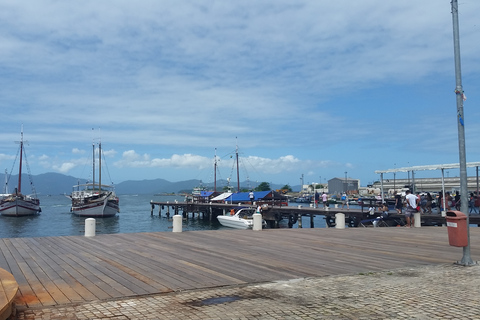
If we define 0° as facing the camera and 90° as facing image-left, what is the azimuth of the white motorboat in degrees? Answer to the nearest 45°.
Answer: approximately 90°
